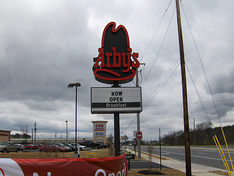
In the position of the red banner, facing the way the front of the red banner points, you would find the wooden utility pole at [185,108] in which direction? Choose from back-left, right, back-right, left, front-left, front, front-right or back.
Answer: back-left

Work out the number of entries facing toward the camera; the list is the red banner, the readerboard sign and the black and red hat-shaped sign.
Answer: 3

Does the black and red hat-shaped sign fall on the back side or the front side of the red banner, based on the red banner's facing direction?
on the back side

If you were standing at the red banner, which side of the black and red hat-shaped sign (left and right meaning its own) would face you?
front

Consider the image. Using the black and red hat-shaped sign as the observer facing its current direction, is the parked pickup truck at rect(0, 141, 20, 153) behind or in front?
behind

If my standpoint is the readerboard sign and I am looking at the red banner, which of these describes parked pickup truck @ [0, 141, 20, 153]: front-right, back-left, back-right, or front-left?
back-right

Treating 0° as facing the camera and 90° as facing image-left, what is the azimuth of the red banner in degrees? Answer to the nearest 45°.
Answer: approximately 0°

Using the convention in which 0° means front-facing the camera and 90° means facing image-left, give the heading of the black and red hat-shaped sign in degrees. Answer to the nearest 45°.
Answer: approximately 0°

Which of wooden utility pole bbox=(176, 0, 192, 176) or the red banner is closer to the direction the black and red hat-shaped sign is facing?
the red banner

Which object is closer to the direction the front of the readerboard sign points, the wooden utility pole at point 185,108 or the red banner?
the red banner
